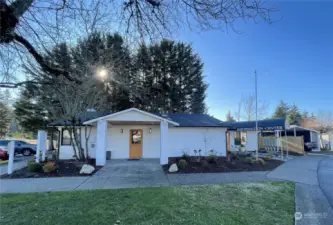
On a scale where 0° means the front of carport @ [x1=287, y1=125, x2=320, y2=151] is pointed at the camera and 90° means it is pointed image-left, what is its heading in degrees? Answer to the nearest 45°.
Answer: approximately 0°

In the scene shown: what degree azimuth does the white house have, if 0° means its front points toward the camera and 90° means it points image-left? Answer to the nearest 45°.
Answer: approximately 0°

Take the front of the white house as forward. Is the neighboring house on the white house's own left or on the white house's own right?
on the white house's own left

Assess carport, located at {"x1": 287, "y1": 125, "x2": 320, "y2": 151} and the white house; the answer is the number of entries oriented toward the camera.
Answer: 2

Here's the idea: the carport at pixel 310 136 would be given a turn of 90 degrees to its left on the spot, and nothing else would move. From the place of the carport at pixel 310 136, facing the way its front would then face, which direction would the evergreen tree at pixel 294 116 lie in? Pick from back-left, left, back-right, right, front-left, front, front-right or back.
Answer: left

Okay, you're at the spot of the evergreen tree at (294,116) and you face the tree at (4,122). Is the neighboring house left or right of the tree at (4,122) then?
left

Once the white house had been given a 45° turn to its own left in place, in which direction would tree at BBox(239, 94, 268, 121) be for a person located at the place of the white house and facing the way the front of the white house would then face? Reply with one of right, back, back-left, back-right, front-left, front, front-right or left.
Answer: left

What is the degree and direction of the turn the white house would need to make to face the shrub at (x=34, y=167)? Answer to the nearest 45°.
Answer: approximately 45° to its right

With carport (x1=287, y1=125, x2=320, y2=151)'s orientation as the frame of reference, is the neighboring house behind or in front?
behind
